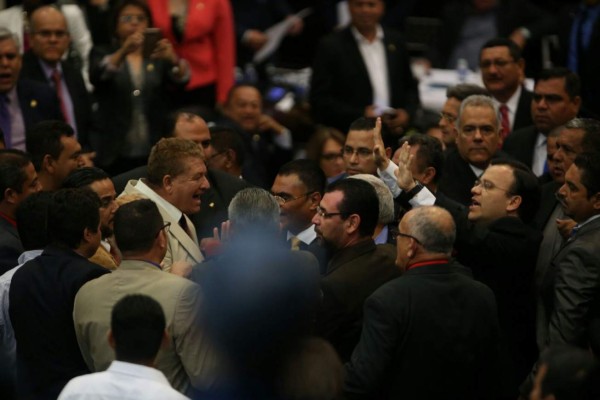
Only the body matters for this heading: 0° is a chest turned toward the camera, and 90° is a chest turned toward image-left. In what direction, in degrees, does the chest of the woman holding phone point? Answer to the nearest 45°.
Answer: approximately 0°

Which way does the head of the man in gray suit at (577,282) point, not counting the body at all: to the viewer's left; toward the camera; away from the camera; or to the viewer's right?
to the viewer's left

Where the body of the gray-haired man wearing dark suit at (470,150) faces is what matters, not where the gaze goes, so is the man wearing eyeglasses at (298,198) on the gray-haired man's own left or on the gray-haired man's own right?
on the gray-haired man's own right

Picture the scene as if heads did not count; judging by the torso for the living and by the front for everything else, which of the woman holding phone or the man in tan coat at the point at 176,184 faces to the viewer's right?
the man in tan coat

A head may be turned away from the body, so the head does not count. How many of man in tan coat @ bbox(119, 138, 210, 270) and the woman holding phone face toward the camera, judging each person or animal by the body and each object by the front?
1

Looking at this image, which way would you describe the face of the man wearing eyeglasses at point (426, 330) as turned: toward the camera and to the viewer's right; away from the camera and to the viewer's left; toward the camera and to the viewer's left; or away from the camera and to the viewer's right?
away from the camera and to the viewer's left

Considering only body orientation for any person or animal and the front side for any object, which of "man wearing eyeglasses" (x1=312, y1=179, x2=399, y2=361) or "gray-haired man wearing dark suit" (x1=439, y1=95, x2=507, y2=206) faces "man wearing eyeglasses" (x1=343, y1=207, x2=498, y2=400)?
"gray-haired man wearing dark suit" (x1=439, y1=95, x2=507, y2=206)

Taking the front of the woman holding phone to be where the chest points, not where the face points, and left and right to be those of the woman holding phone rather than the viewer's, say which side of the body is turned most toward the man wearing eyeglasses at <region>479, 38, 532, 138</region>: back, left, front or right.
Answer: left

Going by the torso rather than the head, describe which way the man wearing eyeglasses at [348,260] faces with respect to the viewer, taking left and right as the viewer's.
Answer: facing to the left of the viewer

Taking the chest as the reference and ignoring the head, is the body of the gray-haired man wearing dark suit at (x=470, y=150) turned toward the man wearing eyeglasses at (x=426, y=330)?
yes

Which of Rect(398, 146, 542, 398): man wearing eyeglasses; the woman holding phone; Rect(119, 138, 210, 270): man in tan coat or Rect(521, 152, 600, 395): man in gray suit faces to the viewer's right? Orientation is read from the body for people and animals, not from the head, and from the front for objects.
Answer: the man in tan coat

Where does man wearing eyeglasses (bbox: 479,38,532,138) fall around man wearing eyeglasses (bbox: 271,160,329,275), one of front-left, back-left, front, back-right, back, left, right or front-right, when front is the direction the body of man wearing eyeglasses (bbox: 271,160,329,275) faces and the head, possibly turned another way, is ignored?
back
